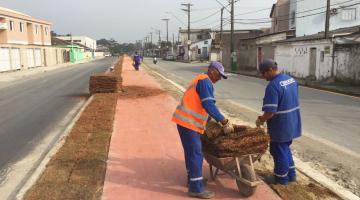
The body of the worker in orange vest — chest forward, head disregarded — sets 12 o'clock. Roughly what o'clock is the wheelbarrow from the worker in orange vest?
The wheelbarrow is roughly at 12 o'clock from the worker in orange vest.

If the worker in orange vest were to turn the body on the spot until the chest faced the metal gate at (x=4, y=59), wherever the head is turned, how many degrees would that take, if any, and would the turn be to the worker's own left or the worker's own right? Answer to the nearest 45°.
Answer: approximately 135° to the worker's own left

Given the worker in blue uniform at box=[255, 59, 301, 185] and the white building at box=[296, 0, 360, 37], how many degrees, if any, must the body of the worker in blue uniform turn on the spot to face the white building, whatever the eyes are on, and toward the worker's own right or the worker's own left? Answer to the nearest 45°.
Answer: approximately 45° to the worker's own right

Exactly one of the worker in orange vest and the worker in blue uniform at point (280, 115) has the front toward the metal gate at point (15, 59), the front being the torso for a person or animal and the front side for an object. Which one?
the worker in blue uniform

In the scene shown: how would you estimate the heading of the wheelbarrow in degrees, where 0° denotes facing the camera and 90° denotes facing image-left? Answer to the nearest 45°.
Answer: approximately 315°

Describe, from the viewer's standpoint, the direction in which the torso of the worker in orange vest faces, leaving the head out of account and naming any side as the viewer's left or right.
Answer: facing to the right of the viewer

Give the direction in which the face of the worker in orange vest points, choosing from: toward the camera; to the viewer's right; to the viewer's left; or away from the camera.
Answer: to the viewer's right

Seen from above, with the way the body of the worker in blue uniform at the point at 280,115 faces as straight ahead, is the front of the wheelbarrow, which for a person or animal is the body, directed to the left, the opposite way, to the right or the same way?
the opposite way

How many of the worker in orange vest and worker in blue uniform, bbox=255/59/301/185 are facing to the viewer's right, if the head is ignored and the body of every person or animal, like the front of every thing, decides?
1

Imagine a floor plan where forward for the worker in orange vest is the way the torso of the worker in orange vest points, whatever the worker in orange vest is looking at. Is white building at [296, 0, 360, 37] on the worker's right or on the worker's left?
on the worker's left

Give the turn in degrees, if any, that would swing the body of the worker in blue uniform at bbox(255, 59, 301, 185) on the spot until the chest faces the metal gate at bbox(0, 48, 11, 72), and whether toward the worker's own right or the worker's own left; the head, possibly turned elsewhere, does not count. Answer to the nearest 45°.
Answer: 0° — they already face it

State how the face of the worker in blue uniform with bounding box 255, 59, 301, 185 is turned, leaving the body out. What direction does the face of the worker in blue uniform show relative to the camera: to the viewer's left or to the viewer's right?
to the viewer's left

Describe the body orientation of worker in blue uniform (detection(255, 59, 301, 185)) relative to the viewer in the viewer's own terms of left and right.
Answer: facing away from the viewer and to the left of the viewer
